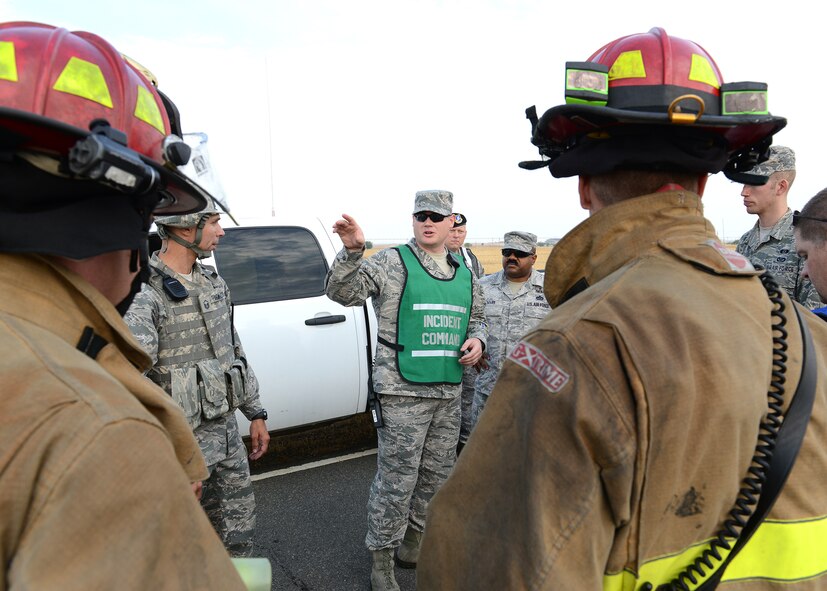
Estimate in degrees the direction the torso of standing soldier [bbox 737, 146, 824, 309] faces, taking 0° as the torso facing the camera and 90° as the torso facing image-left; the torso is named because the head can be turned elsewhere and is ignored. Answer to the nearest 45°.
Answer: approximately 45°

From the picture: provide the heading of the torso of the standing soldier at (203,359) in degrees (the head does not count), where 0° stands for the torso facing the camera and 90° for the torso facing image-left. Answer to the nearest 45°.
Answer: approximately 315°

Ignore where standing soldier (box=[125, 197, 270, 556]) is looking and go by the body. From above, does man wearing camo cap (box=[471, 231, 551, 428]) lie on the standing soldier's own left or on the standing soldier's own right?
on the standing soldier's own left

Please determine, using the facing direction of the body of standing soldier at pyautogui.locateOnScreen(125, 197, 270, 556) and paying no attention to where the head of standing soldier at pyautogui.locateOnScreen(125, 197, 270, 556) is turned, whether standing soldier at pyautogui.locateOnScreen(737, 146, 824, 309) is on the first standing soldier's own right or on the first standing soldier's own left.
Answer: on the first standing soldier's own left

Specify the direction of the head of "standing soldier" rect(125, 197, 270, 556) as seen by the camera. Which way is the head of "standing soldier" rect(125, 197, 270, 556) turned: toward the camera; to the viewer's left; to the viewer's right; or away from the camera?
to the viewer's right

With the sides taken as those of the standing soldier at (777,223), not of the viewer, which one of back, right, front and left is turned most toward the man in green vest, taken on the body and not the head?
front

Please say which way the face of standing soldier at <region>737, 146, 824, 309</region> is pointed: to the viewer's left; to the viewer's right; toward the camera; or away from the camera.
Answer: to the viewer's left

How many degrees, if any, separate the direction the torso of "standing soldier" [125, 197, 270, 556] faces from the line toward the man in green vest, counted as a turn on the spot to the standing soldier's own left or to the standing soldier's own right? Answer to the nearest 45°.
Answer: approximately 45° to the standing soldier's own left

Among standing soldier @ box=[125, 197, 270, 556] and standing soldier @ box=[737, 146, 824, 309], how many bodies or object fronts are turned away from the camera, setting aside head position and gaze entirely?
0
